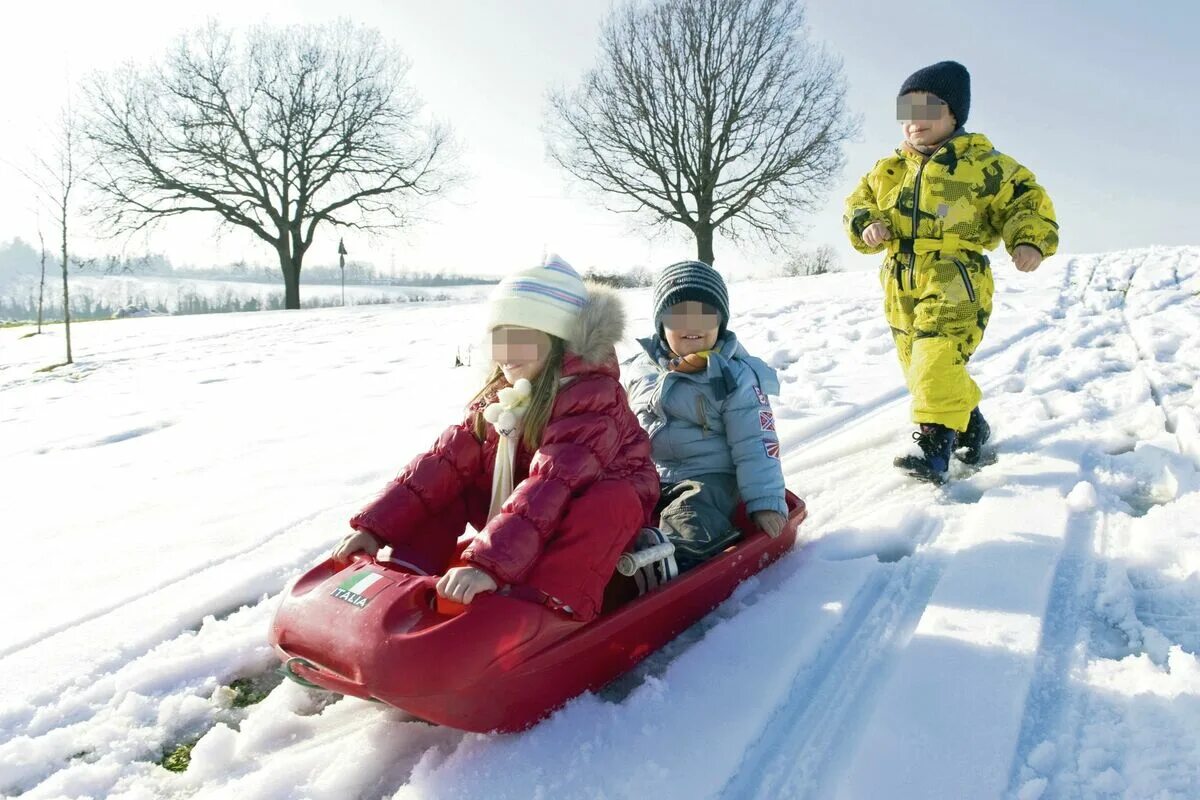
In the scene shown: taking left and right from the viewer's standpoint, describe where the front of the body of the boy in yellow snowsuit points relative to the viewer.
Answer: facing the viewer and to the left of the viewer

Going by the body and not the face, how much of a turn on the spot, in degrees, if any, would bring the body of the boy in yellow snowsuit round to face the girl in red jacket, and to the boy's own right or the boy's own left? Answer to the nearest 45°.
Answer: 0° — they already face them

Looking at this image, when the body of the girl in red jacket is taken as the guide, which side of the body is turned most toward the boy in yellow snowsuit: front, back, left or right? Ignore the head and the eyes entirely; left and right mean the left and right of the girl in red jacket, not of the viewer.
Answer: back

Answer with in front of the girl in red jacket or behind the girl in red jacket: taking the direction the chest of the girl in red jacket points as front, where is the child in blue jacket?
behind

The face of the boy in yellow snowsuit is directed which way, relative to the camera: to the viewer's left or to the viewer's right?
to the viewer's left

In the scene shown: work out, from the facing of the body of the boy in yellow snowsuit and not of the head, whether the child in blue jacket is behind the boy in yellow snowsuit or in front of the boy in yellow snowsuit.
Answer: in front

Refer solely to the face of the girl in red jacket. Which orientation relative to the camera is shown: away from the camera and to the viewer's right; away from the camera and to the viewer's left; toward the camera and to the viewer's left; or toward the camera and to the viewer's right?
toward the camera and to the viewer's left

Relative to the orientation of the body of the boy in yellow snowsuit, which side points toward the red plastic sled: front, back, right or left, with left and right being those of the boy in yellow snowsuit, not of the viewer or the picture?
front

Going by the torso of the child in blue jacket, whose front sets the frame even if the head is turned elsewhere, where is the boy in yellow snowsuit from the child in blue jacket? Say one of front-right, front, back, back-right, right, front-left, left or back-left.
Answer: back

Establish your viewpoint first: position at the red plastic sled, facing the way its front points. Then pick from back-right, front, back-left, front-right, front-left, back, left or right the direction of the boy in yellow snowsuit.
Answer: back
